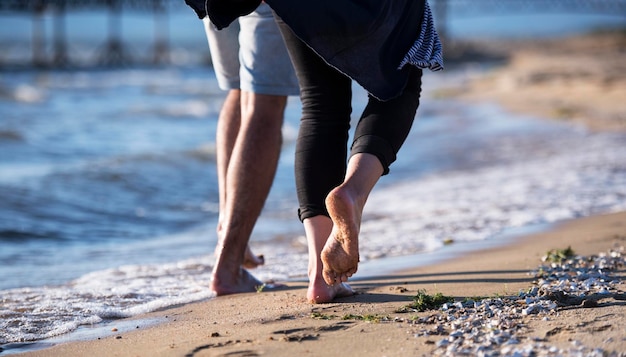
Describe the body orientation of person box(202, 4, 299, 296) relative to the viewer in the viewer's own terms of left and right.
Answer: facing away from the viewer and to the right of the viewer

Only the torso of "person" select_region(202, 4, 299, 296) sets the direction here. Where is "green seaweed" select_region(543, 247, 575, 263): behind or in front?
in front

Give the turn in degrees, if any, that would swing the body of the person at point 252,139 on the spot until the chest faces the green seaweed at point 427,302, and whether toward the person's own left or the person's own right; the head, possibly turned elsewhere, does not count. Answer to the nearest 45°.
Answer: approximately 90° to the person's own right
